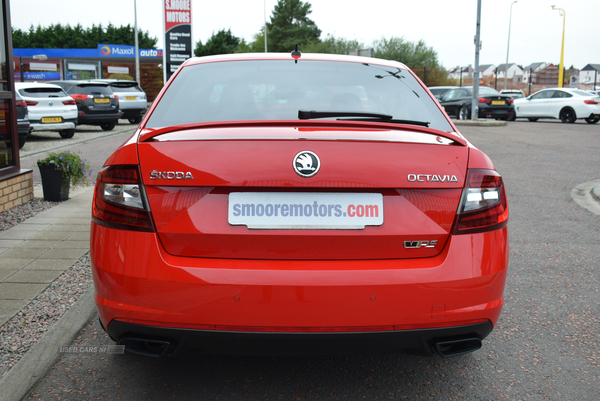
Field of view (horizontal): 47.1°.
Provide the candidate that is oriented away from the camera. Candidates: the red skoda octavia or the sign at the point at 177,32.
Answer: the red skoda octavia

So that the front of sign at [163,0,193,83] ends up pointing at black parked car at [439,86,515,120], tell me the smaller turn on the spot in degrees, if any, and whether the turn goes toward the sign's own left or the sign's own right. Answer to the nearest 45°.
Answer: approximately 135° to the sign's own left

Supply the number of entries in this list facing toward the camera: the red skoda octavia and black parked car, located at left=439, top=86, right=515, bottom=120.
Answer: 0

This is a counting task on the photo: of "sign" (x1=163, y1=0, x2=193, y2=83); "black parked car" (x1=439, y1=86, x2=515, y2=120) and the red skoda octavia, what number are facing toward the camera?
1

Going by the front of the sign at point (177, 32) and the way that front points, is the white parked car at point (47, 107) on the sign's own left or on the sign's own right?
on the sign's own right

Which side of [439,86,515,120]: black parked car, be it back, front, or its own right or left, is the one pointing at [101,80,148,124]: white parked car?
left

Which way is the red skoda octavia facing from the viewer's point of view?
away from the camera

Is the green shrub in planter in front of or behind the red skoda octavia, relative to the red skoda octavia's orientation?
in front

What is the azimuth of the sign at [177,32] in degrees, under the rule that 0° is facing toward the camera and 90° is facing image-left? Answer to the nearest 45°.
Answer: approximately 0°

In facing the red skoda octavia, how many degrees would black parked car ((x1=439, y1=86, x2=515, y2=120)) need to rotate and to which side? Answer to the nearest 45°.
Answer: approximately 135° to its left

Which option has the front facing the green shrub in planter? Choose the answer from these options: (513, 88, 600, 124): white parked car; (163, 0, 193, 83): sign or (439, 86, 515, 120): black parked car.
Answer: the sign

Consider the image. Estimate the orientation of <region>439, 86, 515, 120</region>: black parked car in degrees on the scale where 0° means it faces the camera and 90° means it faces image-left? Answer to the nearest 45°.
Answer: approximately 135°
